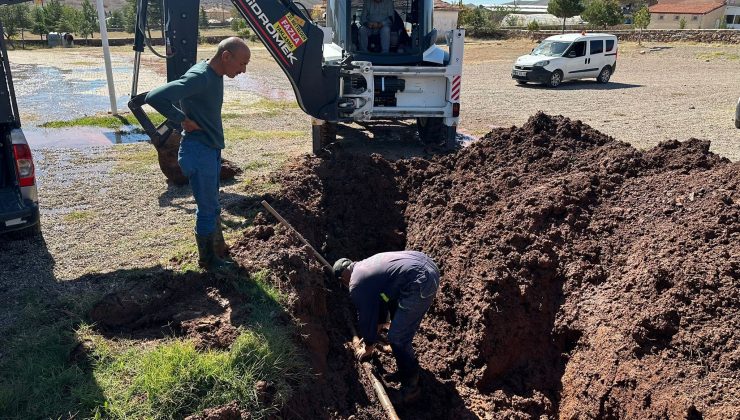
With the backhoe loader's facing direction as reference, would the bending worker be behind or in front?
behind

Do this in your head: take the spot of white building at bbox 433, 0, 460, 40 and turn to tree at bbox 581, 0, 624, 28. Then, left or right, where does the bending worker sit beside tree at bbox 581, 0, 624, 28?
right

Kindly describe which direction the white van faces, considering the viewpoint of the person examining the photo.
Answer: facing the viewer and to the left of the viewer

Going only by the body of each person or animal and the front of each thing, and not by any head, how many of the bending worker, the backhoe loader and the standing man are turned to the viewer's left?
1

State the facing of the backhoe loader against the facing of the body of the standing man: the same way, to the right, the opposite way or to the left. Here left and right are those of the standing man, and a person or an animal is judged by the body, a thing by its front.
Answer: to the left

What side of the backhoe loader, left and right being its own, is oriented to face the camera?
back

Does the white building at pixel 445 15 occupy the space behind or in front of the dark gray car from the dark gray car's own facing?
in front

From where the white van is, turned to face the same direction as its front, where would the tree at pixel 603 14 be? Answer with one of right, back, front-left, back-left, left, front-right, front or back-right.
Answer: back-right

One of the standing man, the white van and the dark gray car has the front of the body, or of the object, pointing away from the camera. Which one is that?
the dark gray car

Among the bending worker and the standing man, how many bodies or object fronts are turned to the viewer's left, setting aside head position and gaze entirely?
1

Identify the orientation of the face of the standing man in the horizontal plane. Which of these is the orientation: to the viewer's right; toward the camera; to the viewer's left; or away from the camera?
to the viewer's right

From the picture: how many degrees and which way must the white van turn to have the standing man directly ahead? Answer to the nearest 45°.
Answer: approximately 45° to its left

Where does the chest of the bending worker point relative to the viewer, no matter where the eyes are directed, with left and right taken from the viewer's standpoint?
facing to the left of the viewer

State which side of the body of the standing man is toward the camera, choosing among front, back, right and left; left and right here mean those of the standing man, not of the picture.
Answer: right

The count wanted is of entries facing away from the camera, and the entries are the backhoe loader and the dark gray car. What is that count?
2

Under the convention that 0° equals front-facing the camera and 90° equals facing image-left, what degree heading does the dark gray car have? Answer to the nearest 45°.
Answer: approximately 180°

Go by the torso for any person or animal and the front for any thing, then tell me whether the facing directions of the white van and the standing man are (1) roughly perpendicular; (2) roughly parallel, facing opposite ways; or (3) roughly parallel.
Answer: roughly parallel, facing opposite ways

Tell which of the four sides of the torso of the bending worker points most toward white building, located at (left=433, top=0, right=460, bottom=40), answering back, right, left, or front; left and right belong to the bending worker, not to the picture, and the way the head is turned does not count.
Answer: right

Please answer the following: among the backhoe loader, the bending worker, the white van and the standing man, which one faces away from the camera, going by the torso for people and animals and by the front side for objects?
the backhoe loader
